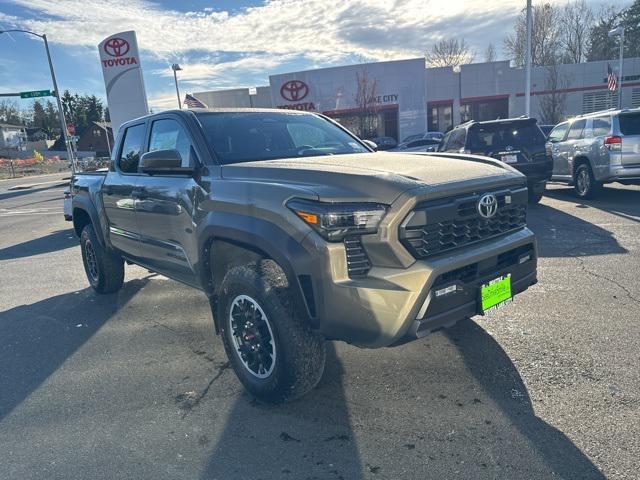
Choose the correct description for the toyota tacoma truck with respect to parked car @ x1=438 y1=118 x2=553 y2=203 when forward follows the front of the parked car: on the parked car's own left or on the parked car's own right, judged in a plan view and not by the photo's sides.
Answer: on the parked car's own left

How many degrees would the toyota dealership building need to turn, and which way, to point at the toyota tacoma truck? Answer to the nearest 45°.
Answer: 0° — it already faces it

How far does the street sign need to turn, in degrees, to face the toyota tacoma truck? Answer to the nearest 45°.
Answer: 0° — it already faces it

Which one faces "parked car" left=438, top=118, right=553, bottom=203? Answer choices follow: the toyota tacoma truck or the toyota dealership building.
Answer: the toyota dealership building

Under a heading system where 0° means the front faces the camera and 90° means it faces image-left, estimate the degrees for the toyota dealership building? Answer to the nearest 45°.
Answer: approximately 0°

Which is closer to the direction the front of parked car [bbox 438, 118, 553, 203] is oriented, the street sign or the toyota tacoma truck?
the street sign

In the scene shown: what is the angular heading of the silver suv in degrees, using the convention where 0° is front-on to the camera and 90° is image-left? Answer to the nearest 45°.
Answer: approximately 135°

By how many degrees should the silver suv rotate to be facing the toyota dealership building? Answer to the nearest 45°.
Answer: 0° — it already faces it

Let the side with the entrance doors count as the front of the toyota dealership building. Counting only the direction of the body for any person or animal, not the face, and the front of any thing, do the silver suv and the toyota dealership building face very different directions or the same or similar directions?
very different directions

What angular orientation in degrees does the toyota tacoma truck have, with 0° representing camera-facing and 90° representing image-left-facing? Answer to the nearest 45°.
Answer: approximately 315°
